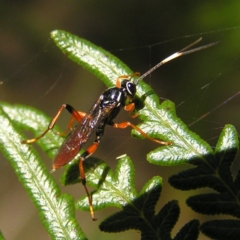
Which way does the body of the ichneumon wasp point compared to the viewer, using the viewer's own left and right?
facing away from the viewer and to the right of the viewer
